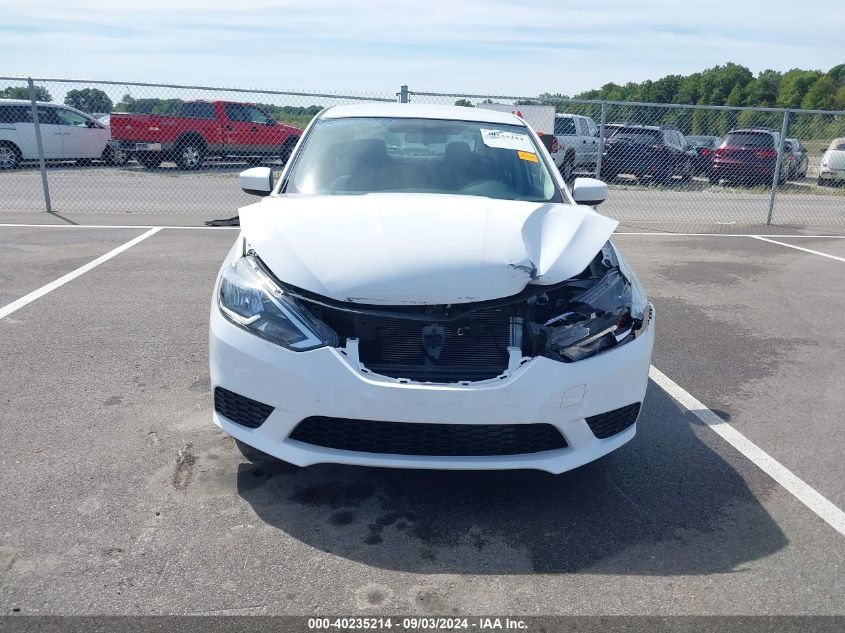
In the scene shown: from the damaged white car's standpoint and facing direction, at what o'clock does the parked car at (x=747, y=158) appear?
The parked car is roughly at 7 o'clock from the damaged white car.

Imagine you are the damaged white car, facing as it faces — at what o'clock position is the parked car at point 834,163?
The parked car is roughly at 7 o'clock from the damaged white car.

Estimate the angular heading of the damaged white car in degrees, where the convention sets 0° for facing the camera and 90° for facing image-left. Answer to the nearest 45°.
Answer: approximately 0°

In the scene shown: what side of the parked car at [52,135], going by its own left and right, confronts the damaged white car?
right

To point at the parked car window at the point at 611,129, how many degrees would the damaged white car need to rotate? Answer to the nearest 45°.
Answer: approximately 180°

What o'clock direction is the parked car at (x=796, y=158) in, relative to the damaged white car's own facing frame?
The parked car is roughly at 7 o'clock from the damaged white car.

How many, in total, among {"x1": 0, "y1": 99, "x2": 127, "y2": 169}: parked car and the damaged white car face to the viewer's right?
1

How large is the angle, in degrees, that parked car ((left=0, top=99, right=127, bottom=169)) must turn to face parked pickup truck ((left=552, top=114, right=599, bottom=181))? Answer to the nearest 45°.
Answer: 0° — it already faces it

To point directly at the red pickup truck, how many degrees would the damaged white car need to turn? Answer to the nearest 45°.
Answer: approximately 180°

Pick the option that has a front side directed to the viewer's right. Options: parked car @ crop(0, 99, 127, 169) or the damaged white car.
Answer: the parked car

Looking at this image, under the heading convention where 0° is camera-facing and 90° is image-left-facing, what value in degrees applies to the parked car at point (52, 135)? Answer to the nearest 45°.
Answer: approximately 270°
